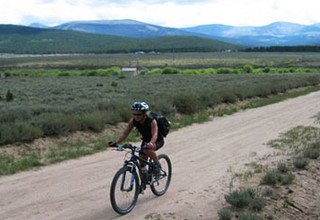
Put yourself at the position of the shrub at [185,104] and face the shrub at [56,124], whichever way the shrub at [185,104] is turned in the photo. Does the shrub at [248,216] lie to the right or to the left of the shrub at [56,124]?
left

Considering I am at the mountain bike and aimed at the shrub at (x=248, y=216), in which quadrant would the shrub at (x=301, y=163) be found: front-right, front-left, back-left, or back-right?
front-left

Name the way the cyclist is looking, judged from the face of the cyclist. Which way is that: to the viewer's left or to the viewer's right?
to the viewer's left

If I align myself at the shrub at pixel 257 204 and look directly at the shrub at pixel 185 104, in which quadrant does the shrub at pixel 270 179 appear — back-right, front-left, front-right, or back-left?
front-right

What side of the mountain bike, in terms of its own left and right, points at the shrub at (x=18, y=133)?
right

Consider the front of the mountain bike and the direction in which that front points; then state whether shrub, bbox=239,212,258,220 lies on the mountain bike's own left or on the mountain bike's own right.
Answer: on the mountain bike's own left

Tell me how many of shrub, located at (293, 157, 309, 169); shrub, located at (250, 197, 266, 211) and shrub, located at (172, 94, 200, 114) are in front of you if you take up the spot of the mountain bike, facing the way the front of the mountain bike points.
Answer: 0

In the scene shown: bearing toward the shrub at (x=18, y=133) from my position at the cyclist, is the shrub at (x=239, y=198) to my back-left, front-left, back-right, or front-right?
back-right

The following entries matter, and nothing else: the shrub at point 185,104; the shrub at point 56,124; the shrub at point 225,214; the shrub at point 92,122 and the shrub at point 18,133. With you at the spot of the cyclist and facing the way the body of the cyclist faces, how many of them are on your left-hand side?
1

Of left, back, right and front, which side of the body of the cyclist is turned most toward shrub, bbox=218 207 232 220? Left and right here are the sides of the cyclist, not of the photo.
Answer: left
